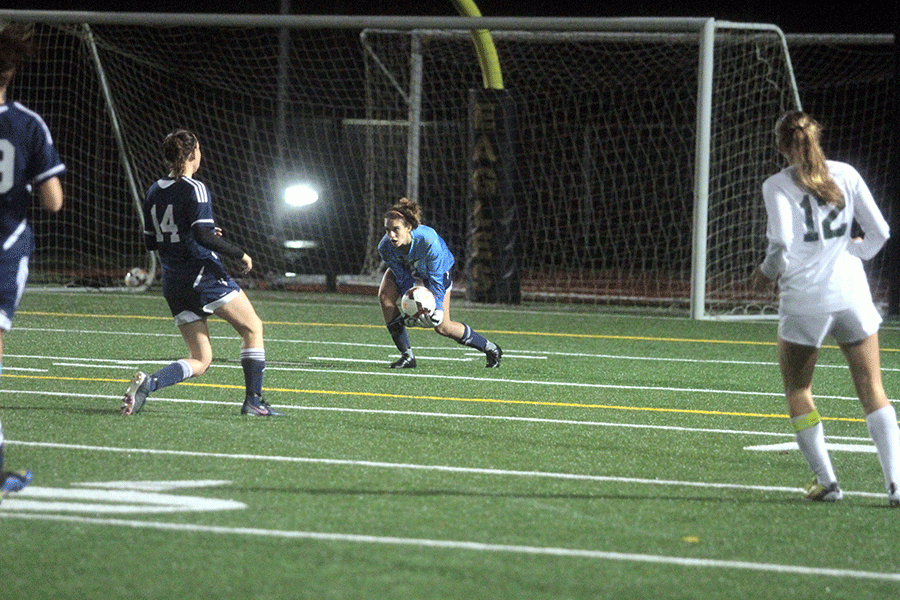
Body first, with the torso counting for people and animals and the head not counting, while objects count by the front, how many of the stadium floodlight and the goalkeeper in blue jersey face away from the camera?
0

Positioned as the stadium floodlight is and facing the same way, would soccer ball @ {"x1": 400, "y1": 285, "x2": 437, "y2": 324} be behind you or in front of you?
in front

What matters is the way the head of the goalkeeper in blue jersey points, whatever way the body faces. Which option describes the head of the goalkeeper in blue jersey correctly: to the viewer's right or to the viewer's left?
to the viewer's left

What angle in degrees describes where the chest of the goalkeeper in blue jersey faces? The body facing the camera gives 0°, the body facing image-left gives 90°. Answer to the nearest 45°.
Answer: approximately 45°

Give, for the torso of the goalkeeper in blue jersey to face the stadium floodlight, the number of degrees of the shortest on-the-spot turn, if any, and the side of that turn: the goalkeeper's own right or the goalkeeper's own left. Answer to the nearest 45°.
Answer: approximately 135° to the goalkeeper's own right

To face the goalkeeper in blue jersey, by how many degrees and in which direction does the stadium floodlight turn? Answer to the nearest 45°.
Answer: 0° — it already faces them

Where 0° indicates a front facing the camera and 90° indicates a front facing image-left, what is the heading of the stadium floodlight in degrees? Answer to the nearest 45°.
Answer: approximately 0°
